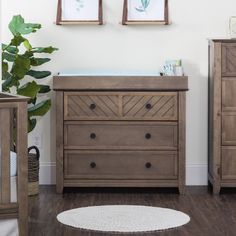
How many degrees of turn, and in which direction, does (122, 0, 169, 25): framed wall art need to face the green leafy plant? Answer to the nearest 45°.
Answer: approximately 90° to its right

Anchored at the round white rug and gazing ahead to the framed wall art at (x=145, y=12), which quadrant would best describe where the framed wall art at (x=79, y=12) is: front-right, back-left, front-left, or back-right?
front-left

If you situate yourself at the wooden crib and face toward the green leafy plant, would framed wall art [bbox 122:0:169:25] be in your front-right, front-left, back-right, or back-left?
front-right

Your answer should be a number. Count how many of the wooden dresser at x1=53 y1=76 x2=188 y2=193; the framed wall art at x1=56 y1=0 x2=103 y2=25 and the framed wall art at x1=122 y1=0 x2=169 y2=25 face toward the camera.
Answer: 3

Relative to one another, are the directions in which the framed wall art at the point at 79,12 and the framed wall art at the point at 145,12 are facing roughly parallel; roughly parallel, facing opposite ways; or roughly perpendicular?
roughly parallel

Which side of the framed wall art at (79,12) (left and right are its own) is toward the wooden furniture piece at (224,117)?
left

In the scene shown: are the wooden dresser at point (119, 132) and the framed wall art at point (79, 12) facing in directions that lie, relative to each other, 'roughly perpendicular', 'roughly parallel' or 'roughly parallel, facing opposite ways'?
roughly parallel

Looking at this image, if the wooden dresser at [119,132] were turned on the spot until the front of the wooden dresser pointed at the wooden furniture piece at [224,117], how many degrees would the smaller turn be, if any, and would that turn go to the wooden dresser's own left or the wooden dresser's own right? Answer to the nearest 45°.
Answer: approximately 90° to the wooden dresser's own left

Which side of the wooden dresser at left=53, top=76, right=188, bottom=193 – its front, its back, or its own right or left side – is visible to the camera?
front

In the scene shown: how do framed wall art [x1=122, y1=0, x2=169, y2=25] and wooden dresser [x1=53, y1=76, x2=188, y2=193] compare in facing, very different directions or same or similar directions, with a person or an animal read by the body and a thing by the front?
same or similar directions

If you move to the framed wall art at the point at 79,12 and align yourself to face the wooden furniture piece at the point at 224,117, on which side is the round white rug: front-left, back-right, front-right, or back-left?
front-right

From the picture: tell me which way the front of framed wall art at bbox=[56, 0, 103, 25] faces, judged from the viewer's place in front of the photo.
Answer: facing the viewer
